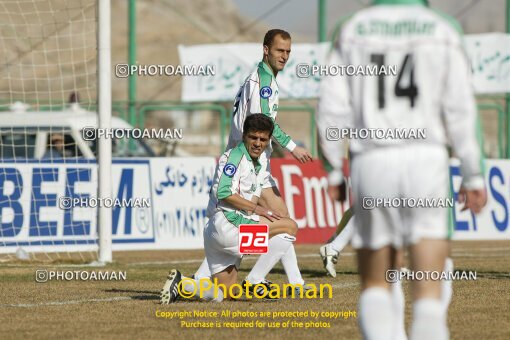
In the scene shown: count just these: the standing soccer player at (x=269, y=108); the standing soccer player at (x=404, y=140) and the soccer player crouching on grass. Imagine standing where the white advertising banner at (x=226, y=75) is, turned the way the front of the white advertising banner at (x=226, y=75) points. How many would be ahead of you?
3

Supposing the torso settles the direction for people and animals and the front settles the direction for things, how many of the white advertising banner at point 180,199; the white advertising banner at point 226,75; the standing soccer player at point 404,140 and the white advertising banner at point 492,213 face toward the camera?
3

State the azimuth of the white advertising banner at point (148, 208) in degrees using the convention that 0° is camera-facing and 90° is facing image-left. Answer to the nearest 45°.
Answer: approximately 0°

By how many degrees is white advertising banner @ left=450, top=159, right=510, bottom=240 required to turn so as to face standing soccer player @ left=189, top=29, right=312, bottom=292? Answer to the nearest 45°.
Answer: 0° — it already faces them

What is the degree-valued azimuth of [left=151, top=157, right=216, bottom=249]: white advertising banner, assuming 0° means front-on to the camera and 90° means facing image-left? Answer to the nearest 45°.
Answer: approximately 0°

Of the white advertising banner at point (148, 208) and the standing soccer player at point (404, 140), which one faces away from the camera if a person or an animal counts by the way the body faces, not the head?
the standing soccer player

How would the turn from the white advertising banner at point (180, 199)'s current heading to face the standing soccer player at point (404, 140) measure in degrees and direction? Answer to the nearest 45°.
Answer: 0° — it already faces them

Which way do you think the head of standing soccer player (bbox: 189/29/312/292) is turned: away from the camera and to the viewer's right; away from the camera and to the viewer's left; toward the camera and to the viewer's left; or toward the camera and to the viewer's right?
toward the camera and to the viewer's right

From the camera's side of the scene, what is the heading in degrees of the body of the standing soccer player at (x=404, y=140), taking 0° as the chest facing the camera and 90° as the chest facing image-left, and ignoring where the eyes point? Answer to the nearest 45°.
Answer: approximately 180°
